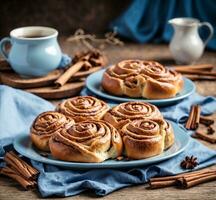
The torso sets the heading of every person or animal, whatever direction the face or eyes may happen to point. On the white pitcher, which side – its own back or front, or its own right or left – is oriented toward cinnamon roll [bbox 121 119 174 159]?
left

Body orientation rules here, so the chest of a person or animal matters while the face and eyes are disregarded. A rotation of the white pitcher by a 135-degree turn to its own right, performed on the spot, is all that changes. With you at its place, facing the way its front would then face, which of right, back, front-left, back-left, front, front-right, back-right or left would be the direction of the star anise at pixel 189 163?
back-right

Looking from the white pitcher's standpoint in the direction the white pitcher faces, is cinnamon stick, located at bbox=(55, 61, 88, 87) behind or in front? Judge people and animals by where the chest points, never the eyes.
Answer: in front

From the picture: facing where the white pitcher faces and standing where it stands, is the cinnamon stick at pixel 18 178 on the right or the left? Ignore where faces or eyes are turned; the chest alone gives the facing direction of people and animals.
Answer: on its left

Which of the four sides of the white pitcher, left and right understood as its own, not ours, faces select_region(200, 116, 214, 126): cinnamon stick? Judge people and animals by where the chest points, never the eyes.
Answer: left

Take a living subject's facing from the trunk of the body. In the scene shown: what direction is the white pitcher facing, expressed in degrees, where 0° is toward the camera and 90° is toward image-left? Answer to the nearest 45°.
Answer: approximately 90°
